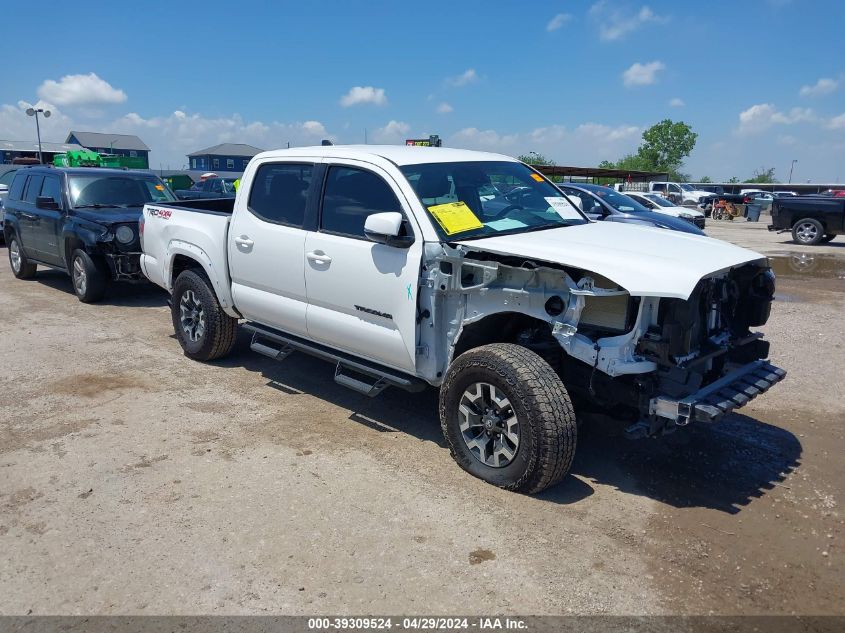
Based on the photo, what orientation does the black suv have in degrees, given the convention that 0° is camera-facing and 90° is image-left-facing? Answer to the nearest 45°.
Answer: approximately 315°

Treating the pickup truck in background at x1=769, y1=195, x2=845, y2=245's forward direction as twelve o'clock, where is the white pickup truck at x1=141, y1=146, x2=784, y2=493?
The white pickup truck is roughly at 3 o'clock from the pickup truck in background.

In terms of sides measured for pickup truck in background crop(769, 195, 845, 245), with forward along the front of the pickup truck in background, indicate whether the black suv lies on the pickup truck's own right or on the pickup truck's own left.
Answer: on the pickup truck's own right

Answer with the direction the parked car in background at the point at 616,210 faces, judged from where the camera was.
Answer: facing the viewer and to the right of the viewer

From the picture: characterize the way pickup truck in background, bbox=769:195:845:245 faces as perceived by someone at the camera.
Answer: facing to the right of the viewer

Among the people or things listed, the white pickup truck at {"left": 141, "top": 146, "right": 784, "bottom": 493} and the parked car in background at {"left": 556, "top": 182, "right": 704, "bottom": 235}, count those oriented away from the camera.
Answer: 0

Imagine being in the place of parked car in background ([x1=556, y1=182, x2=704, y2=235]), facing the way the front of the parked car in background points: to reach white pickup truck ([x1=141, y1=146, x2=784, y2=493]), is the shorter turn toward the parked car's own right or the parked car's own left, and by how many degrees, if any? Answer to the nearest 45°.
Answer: approximately 45° to the parked car's own right

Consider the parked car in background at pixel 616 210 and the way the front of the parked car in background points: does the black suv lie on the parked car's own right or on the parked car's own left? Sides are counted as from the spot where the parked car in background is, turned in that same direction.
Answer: on the parked car's own right

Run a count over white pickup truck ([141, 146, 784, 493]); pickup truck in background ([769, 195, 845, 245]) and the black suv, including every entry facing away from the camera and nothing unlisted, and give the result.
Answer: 0

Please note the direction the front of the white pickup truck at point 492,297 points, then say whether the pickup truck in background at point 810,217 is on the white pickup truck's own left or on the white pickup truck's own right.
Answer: on the white pickup truck's own left

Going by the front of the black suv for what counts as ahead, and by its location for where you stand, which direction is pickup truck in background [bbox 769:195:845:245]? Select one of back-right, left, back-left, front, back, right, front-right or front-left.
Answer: front-left

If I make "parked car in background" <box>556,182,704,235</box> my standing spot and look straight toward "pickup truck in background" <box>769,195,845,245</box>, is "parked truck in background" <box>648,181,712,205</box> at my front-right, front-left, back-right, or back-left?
front-left

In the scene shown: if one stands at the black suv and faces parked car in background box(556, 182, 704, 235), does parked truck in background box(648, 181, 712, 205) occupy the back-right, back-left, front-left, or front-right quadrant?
front-left

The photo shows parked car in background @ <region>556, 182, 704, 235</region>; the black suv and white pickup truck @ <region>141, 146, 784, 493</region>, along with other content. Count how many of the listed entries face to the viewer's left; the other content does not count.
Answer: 0

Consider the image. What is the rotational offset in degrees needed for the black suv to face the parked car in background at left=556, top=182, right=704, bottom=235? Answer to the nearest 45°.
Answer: approximately 45° to its left
